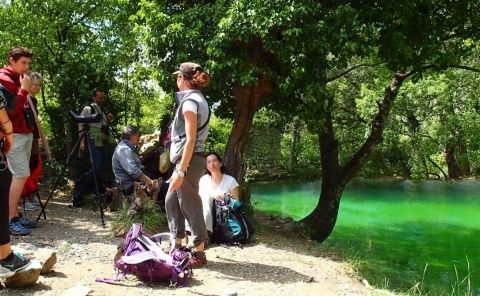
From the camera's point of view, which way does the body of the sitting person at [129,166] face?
to the viewer's right

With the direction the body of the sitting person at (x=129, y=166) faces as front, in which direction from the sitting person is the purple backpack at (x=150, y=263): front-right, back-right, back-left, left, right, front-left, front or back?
right

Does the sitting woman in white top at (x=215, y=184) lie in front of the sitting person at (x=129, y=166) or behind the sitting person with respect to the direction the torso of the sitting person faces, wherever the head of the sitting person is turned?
in front

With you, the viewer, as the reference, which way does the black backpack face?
facing the viewer and to the right of the viewer

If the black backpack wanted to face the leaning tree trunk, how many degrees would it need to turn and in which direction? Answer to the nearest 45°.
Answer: approximately 135° to its left

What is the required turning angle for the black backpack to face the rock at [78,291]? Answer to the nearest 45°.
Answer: approximately 90° to its right

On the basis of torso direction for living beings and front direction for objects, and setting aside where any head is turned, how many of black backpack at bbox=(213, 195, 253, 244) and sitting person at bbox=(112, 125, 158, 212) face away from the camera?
0

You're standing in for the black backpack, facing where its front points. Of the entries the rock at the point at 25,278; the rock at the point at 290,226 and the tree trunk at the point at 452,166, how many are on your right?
1

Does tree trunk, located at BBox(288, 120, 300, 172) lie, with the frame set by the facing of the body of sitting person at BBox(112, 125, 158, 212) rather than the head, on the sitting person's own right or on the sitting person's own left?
on the sitting person's own left

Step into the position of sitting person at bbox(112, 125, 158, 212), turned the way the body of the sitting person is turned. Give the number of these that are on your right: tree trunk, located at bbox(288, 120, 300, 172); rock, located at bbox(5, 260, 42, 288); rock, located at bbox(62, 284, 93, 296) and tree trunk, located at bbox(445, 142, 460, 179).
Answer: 2

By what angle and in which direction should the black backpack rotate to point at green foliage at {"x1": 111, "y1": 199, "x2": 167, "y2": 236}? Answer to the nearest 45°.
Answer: approximately 135° to its right

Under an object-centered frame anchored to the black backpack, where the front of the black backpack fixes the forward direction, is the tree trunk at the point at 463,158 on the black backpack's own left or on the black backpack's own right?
on the black backpack's own left

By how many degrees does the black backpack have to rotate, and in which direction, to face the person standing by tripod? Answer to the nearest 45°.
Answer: approximately 180°

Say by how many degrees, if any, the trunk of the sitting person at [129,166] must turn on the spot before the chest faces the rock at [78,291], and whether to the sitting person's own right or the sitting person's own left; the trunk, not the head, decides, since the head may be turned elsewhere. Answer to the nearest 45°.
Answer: approximately 90° to the sitting person's own right
